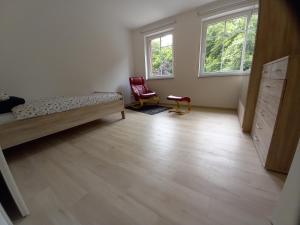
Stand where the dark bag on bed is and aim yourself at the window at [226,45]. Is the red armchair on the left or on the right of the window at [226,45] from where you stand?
left

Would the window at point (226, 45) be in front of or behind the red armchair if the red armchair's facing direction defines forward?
in front

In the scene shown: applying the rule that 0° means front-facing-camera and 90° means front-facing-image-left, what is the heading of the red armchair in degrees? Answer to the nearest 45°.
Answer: approximately 315°

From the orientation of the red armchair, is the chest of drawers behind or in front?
in front

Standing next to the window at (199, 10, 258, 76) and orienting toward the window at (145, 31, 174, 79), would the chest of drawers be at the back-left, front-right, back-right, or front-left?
back-left

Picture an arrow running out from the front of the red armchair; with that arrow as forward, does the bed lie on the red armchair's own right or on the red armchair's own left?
on the red armchair's own right

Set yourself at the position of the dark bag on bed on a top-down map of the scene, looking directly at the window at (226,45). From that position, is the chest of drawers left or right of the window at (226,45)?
right

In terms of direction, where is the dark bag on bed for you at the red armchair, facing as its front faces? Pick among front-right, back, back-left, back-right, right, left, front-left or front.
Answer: right
